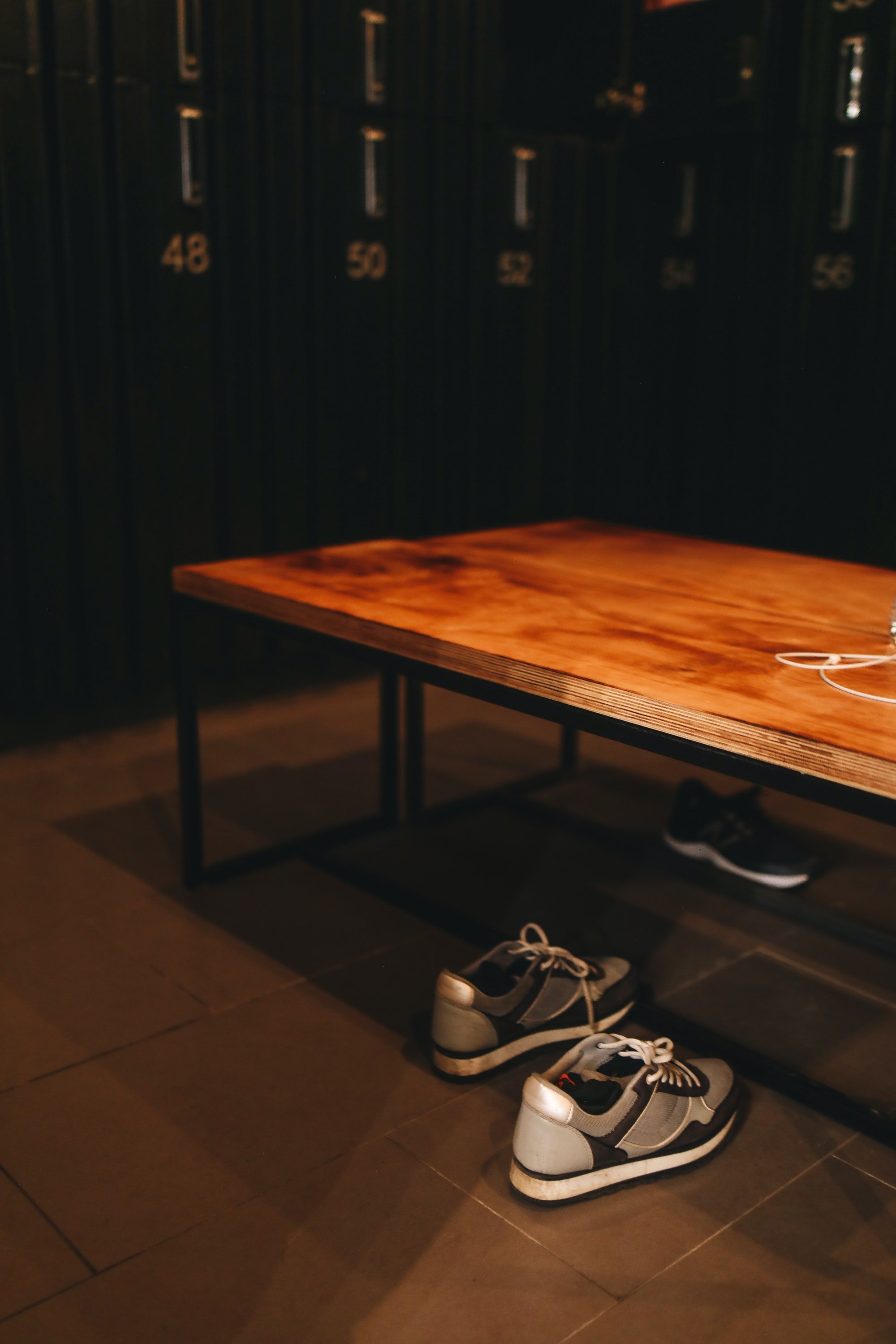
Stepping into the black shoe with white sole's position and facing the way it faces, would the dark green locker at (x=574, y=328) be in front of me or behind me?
behind

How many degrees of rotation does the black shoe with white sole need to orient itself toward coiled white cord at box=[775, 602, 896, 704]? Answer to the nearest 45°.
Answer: approximately 45° to its right

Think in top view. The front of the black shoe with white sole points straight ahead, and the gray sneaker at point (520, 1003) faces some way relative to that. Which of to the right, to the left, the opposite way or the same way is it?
to the left

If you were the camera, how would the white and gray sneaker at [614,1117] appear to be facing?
facing away from the viewer and to the right of the viewer

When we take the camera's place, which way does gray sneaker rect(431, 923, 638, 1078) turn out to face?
facing away from the viewer and to the right of the viewer
